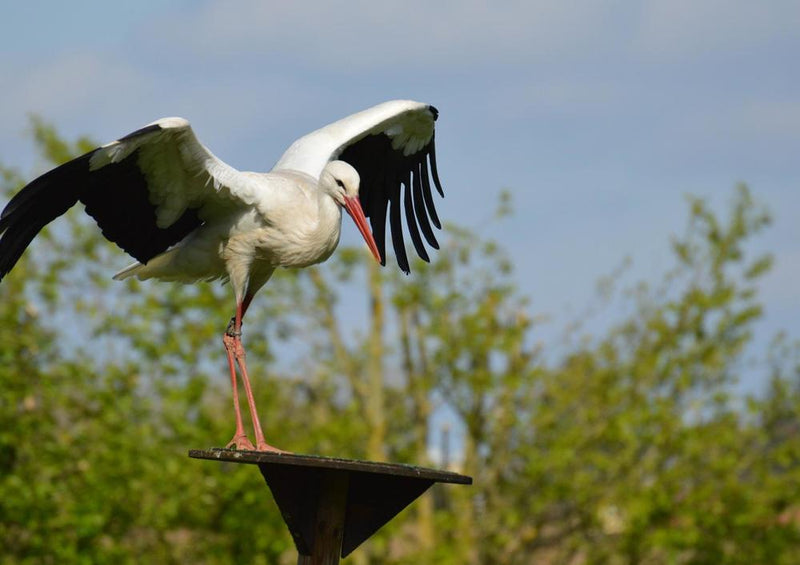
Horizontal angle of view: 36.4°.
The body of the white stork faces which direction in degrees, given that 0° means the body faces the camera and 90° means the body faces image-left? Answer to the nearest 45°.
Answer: approximately 315°
